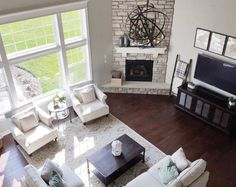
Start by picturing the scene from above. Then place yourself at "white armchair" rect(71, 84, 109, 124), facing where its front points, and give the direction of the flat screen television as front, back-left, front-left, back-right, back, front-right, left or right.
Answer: front-left

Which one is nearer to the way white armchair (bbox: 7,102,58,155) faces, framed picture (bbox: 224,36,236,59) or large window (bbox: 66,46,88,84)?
the framed picture

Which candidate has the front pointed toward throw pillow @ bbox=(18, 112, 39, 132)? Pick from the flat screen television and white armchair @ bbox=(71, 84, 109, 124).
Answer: the flat screen television

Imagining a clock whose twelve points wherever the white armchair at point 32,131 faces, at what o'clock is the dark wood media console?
The dark wood media console is roughly at 11 o'clock from the white armchair.

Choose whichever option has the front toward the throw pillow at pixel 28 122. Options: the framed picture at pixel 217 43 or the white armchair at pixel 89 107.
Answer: the framed picture

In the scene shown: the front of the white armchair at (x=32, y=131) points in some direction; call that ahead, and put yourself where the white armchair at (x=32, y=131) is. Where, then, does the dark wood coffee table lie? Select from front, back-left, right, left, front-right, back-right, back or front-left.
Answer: front

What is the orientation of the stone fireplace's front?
toward the camera

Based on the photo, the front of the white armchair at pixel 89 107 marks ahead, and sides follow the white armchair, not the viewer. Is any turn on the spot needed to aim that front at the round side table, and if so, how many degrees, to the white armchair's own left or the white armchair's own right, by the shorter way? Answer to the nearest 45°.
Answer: approximately 135° to the white armchair's own right

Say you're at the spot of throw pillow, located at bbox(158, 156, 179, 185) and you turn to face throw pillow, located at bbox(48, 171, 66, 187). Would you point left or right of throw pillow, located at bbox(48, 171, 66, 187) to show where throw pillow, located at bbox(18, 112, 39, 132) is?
right

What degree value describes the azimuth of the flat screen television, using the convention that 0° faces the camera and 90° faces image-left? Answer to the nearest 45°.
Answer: approximately 45°

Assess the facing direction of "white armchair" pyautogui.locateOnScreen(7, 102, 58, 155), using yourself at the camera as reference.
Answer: facing the viewer and to the right of the viewer

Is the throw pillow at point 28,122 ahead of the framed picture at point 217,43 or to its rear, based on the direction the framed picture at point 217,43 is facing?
ahead

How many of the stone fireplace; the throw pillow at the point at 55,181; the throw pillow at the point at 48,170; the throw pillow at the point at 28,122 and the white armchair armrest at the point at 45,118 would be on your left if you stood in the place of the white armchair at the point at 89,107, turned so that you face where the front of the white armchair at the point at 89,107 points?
1

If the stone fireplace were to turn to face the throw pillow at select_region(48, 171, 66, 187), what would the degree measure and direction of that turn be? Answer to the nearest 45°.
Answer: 0° — it already faces it

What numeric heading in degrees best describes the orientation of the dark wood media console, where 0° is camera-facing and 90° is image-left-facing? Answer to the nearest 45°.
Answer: approximately 45°

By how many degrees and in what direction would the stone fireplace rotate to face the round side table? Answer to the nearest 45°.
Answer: approximately 45° to its right
